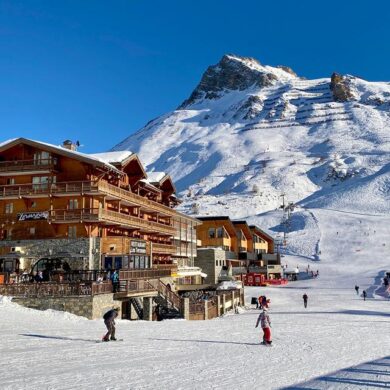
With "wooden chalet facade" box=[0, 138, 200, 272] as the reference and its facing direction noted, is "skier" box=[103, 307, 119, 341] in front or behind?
in front

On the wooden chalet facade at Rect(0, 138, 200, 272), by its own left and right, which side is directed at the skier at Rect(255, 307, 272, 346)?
front

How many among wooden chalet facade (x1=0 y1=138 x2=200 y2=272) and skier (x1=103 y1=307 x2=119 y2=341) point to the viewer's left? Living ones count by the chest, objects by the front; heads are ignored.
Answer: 0
